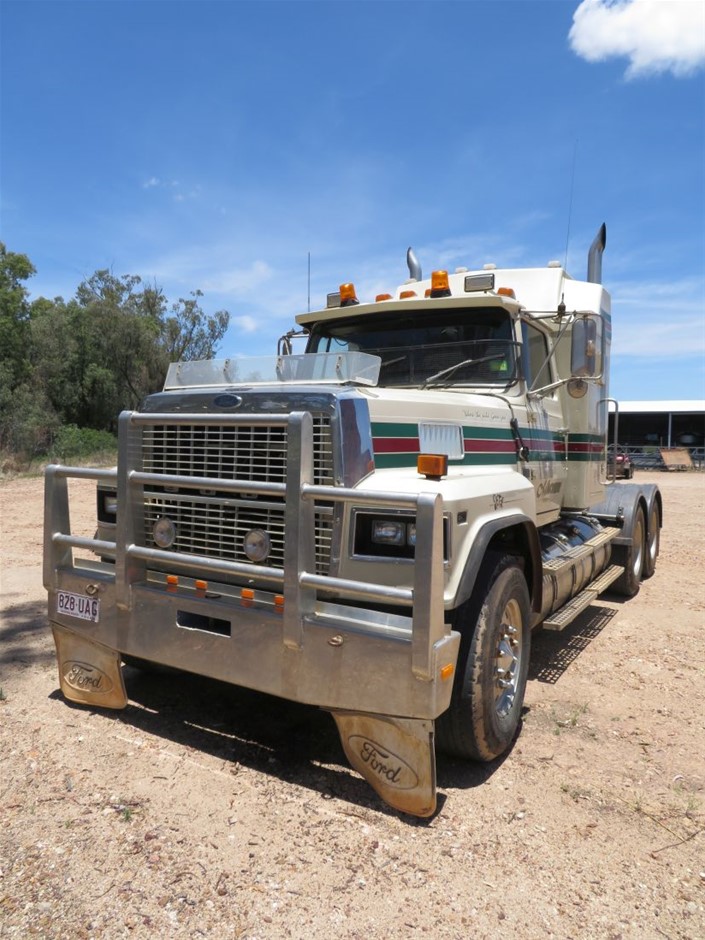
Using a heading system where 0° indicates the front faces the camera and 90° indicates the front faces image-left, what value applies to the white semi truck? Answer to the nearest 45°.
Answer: approximately 45°

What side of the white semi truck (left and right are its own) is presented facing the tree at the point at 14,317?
right
